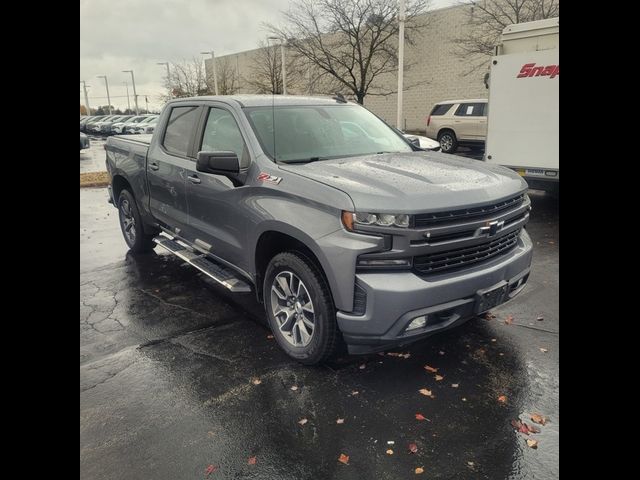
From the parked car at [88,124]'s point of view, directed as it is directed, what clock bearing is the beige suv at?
The beige suv is roughly at 10 o'clock from the parked car.

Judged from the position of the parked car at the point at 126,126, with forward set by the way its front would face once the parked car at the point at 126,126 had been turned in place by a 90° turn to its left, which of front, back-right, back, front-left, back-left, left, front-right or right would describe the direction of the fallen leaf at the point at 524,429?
front-right

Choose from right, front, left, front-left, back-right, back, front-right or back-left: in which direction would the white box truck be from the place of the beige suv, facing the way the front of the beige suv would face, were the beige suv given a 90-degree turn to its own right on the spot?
front

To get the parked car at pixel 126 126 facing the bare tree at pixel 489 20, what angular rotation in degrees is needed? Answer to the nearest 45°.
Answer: approximately 90° to its left

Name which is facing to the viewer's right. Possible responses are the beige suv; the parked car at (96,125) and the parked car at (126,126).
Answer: the beige suv

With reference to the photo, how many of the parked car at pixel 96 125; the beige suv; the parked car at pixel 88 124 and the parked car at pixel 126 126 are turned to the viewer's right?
1

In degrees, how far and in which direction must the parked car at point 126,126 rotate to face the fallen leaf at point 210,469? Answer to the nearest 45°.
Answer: approximately 45° to its left

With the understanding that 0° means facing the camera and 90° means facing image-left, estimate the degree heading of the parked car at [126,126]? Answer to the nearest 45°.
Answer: approximately 45°

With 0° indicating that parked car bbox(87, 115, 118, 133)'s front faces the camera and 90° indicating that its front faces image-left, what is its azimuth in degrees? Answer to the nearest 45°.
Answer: approximately 45°

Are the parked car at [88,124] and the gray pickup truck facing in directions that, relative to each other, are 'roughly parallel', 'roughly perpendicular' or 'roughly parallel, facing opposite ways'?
roughly perpendicular

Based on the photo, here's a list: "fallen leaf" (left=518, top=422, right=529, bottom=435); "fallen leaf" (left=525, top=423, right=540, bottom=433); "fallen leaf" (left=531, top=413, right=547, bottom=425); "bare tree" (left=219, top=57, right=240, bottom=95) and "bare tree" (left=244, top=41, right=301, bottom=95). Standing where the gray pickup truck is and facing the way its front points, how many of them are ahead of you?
3

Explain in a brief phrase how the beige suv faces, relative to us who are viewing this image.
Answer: facing to the right of the viewer
